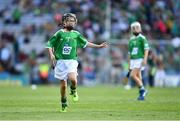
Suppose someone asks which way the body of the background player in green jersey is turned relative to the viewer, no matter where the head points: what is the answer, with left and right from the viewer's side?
facing the viewer and to the left of the viewer
